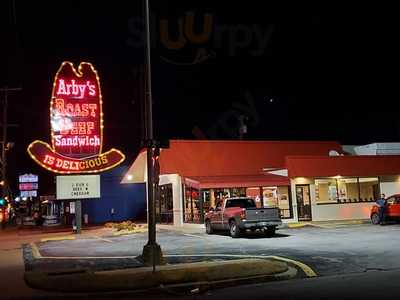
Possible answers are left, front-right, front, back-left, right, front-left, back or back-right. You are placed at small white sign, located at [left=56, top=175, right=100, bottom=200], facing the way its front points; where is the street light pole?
front

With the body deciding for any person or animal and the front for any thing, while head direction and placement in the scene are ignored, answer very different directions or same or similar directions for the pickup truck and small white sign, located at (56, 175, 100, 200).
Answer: very different directions

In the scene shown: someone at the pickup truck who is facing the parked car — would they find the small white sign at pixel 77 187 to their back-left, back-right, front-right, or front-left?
back-left

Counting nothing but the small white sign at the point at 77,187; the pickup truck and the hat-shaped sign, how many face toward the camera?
2

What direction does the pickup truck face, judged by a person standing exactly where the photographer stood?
facing away from the viewer and to the left of the viewer

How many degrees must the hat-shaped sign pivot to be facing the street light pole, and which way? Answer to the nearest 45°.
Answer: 0° — it already faces it

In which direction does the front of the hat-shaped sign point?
toward the camera

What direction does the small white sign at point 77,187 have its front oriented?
toward the camera

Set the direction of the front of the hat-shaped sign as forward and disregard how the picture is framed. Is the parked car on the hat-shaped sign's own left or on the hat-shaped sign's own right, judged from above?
on the hat-shaped sign's own left

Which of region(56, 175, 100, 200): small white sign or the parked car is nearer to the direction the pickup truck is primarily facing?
the small white sign

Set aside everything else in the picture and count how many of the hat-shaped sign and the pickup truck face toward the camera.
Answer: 1
